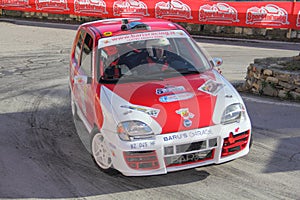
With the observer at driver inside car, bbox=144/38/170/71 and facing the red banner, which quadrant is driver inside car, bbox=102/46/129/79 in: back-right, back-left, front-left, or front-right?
back-left

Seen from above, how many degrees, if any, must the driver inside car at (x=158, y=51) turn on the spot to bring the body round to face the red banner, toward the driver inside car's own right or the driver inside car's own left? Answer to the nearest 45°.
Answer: approximately 135° to the driver inside car's own left

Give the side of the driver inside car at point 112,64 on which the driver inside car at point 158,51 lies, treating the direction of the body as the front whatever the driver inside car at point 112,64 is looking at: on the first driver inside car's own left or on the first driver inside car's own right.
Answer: on the first driver inside car's own left

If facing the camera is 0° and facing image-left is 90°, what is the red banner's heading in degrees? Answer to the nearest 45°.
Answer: approximately 0°

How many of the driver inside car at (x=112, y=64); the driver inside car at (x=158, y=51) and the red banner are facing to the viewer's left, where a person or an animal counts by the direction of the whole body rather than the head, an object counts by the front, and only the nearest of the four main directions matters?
0

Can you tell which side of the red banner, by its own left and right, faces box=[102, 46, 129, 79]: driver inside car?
front

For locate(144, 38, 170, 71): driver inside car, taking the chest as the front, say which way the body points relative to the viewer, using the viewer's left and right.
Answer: facing the viewer and to the right of the viewer

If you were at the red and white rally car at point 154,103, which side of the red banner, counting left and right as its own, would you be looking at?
front

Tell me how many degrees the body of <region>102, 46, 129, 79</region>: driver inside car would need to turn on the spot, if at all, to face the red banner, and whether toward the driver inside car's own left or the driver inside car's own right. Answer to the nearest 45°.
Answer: approximately 135° to the driver inside car's own left

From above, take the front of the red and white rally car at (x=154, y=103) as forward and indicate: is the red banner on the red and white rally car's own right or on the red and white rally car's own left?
on the red and white rally car's own left

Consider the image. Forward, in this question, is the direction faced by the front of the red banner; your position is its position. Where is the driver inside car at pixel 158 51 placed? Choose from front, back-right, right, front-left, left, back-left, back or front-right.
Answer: front
